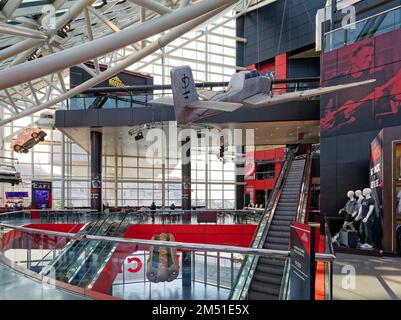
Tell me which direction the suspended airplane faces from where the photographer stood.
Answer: facing away from the viewer and to the right of the viewer

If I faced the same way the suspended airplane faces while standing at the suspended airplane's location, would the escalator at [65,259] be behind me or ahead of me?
behind

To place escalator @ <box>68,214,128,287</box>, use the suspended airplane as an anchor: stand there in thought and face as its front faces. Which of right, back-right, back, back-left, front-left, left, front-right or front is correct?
back-right

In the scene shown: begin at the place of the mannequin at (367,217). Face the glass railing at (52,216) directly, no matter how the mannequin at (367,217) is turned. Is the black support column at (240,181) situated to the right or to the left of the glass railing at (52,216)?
right

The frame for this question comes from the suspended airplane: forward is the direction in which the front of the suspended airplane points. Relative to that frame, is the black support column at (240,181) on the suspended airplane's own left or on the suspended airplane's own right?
on the suspended airplane's own left

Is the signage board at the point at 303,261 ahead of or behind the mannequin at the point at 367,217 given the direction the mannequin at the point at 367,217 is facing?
ahead

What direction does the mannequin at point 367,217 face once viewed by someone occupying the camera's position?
facing the viewer and to the left of the viewer

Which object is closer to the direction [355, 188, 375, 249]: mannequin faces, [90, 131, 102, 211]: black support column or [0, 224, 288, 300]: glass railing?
the glass railing

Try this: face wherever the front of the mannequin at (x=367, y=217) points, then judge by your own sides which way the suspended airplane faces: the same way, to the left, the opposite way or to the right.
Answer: the opposite way

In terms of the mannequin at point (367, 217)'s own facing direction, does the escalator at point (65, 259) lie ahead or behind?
ahead

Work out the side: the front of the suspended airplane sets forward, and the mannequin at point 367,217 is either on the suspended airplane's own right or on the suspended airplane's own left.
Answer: on the suspended airplane's own right
